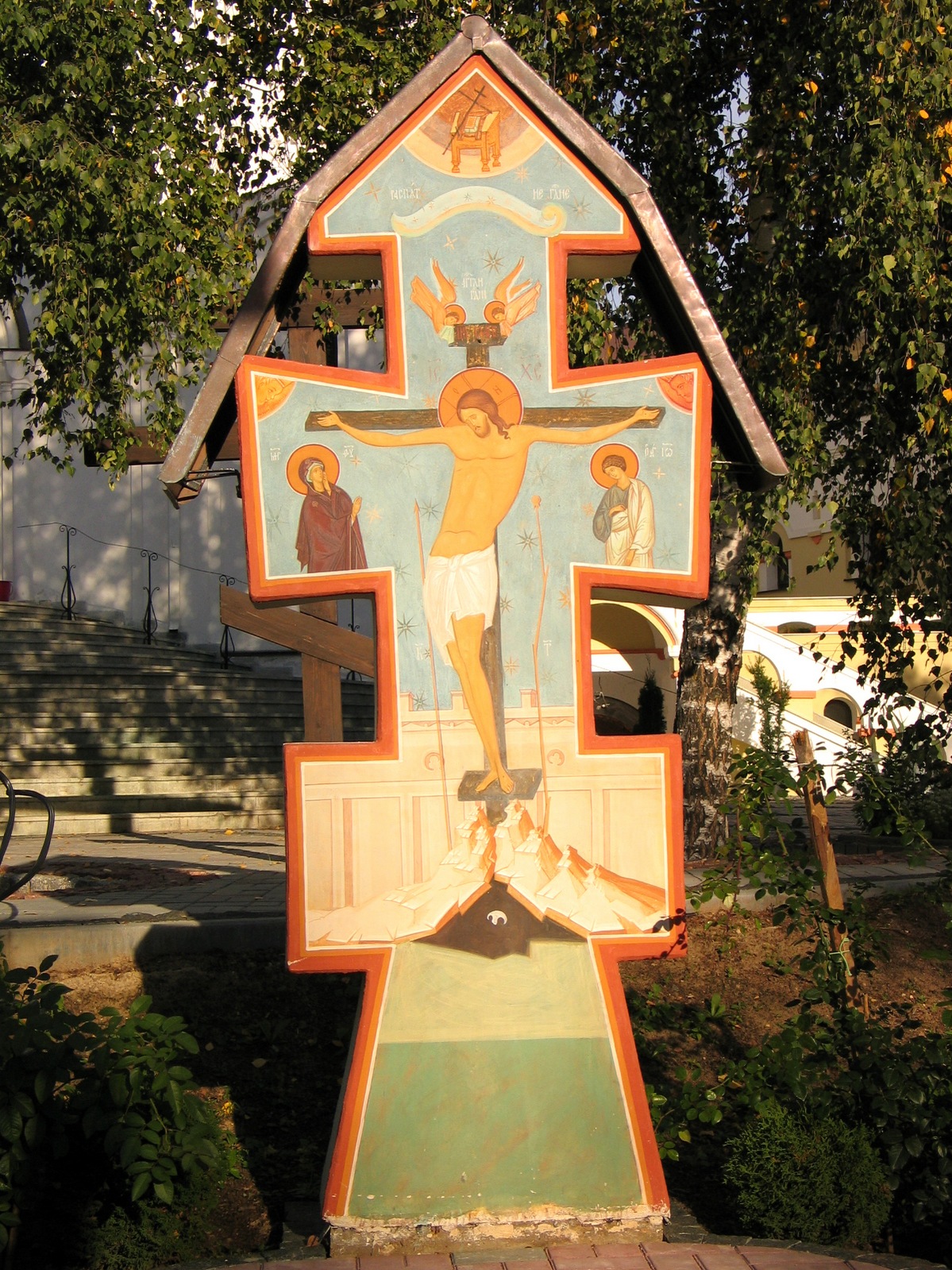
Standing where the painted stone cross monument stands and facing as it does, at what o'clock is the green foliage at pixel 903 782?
The green foliage is roughly at 7 o'clock from the painted stone cross monument.

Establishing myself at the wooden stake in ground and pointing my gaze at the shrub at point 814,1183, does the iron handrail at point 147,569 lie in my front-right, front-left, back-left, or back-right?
back-right

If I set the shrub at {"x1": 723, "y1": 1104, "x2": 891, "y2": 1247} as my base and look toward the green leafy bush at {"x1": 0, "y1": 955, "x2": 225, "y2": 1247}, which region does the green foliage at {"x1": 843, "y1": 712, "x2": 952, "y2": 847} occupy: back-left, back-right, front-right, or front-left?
back-right

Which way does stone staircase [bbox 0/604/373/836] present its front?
toward the camera

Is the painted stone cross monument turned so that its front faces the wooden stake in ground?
no

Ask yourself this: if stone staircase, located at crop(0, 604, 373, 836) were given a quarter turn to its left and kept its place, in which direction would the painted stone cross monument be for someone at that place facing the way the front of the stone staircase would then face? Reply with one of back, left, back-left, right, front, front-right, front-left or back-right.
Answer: right

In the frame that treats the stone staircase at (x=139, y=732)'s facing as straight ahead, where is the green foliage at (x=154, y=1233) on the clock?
The green foliage is roughly at 12 o'clock from the stone staircase.

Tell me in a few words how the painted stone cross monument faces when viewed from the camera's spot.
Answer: facing the viewer

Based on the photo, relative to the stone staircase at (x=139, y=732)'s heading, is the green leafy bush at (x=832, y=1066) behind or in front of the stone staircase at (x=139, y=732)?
in front
